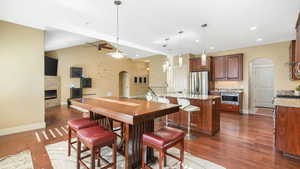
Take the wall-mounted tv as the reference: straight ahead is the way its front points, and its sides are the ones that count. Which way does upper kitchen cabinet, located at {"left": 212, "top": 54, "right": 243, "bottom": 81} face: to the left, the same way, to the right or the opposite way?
to the right

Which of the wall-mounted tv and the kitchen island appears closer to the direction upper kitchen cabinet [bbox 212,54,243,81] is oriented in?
the kitchen island

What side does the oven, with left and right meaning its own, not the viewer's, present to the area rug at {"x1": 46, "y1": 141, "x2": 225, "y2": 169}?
front

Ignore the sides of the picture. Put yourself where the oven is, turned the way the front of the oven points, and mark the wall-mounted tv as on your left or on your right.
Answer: on your right

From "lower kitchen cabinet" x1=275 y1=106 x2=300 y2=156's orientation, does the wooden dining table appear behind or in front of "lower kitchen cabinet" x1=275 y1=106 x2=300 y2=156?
in front

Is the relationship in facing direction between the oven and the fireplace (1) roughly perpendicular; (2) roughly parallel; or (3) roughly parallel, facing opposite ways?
roughly perpendicular

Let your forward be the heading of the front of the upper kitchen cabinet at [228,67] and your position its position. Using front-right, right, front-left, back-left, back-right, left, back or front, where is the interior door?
back-left

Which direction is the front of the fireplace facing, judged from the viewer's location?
facing the viewer and to the right of the viewer

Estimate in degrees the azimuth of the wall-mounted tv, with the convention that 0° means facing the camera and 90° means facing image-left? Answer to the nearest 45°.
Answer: approximately 315°

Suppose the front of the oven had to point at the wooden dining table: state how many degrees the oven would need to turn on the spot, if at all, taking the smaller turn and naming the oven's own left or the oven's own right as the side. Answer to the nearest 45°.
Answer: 0° — it already faces it

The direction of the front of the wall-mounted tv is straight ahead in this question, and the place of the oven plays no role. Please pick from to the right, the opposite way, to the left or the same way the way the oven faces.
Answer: to the right

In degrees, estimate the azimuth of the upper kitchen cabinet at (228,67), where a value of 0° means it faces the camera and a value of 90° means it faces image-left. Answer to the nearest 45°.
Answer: approximately 0°

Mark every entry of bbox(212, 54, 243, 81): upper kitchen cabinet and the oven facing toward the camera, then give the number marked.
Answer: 2

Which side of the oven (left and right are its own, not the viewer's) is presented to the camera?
front

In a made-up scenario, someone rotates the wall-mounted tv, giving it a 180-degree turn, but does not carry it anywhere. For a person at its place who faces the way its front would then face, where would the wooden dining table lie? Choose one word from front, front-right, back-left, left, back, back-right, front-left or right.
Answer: back-left
